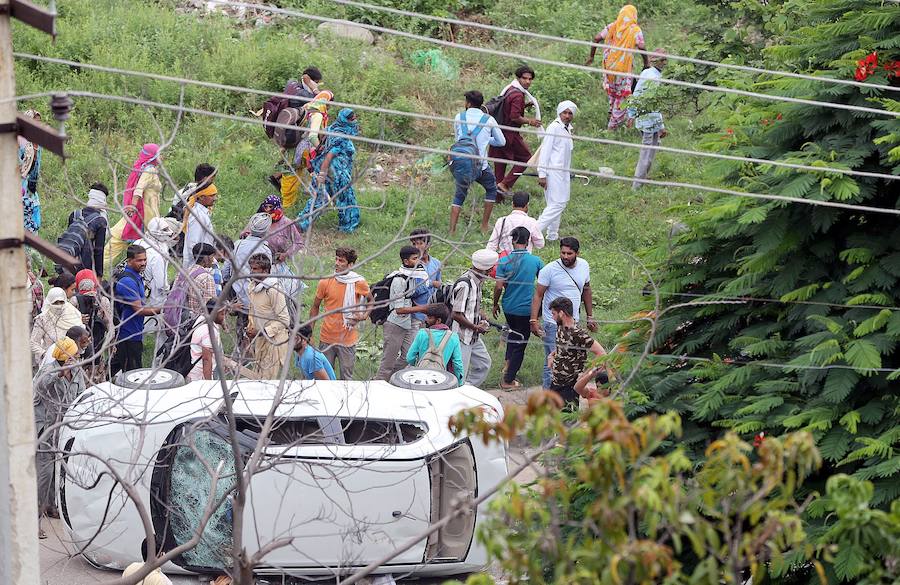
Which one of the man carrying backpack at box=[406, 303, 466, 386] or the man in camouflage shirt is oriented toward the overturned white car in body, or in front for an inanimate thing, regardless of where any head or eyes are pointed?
the man in camouflage shirt

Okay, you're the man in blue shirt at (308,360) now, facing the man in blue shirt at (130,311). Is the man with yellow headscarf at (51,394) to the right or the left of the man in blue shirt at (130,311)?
left

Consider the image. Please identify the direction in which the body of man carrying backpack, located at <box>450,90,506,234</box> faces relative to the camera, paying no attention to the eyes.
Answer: away from the camera

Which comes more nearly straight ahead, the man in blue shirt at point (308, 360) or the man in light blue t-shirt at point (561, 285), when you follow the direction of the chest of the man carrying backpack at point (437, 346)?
the man in light blue t-shirt

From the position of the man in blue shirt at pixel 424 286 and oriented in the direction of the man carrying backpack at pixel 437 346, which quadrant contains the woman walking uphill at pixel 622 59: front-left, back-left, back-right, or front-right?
back-left

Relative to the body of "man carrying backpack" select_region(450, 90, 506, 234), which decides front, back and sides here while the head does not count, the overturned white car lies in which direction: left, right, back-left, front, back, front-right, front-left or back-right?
back

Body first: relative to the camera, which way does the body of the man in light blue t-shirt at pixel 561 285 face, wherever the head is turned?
toward the camera

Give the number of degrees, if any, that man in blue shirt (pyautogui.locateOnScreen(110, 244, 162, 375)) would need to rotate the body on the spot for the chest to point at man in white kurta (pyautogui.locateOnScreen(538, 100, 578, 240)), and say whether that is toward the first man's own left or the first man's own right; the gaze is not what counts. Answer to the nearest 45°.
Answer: approximately 45° to the first man's own left

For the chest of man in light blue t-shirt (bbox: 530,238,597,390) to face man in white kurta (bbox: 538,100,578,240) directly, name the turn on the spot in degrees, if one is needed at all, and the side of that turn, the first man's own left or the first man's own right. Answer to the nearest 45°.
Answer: approximately 180°

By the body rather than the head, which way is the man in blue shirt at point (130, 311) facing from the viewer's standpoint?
to the viewer's right

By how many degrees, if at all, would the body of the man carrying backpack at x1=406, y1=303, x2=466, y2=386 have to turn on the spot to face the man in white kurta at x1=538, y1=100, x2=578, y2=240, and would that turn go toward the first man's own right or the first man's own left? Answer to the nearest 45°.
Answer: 0° — they already face them

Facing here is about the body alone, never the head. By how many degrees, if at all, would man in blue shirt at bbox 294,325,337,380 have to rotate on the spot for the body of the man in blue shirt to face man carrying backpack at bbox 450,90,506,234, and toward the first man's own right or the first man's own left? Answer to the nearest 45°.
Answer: approximately 90° to the first man's own right
